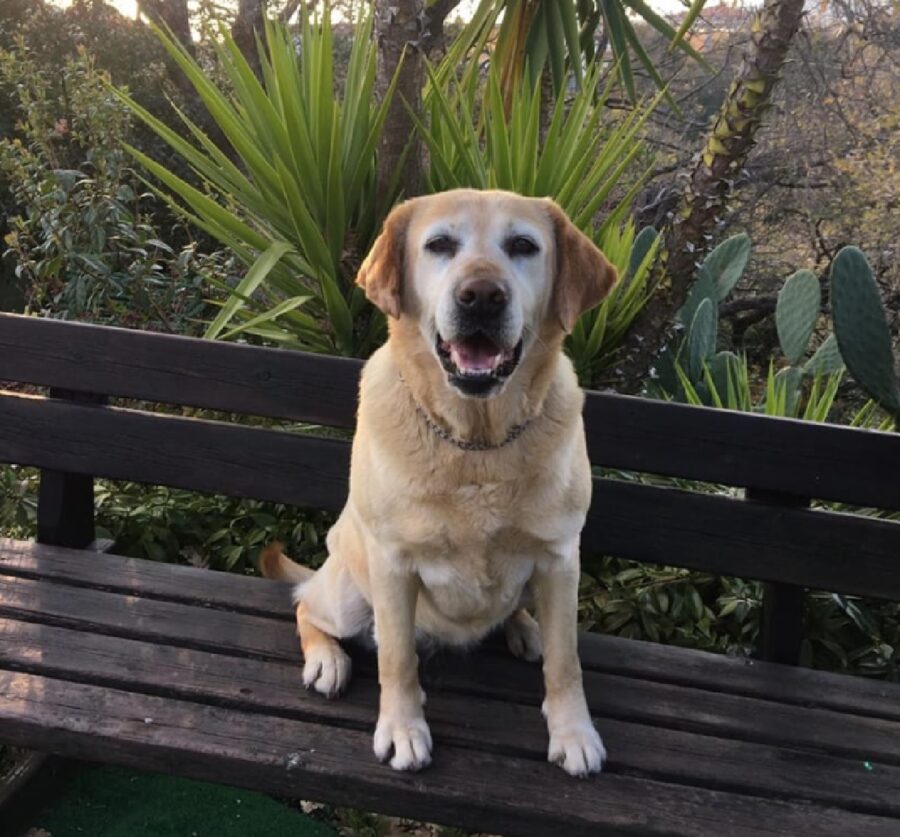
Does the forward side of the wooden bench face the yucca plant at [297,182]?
no

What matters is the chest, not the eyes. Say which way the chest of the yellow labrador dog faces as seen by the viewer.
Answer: toward the camera

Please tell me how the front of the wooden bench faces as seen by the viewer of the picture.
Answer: facing the viewer

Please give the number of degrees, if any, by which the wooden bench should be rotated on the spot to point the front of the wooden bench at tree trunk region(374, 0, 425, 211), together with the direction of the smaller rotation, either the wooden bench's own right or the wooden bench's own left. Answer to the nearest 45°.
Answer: approximately 180°

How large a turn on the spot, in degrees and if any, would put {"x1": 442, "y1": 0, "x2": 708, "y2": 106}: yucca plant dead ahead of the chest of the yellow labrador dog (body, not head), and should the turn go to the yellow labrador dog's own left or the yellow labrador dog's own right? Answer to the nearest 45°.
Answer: approximately 180°

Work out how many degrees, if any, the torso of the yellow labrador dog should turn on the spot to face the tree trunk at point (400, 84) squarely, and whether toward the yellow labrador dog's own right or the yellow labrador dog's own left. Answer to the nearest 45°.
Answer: approximately 180°

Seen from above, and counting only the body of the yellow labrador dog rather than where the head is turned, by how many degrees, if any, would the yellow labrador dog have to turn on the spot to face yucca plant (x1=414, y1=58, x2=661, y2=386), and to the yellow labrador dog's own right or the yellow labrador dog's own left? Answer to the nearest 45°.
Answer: approximately 180°

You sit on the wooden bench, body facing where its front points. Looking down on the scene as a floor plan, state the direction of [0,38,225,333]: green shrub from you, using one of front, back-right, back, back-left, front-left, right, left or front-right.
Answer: back-right
